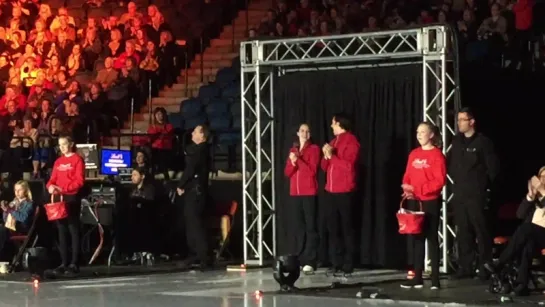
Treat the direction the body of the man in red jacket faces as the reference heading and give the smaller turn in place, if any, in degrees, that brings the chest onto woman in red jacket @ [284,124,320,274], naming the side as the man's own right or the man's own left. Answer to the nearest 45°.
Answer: approximately 90° to the man's own right

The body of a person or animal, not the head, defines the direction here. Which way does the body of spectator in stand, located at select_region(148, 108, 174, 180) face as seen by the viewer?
toward the camera

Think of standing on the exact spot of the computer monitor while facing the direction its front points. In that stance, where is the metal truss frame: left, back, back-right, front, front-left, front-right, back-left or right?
front-left

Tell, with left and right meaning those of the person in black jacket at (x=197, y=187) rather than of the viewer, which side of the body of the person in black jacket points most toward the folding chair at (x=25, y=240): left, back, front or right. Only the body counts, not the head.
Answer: front

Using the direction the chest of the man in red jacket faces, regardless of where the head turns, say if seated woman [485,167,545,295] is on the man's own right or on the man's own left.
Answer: on the man's own left

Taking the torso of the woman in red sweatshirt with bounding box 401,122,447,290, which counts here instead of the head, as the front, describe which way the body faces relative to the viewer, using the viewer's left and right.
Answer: facing the viewer and to the left of the viewer

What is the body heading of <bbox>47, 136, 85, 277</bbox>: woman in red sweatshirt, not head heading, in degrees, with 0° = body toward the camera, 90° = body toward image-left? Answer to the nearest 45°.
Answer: approximately 45°

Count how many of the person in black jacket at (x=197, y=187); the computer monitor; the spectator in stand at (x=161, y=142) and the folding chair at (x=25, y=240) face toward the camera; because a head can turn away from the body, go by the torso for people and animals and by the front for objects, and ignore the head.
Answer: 2

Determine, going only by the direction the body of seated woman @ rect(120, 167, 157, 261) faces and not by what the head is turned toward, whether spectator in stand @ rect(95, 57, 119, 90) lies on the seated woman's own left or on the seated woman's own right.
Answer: on the seated woman's own right

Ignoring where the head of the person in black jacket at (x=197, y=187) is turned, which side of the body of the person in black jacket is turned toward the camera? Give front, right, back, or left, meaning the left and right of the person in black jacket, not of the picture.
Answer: left

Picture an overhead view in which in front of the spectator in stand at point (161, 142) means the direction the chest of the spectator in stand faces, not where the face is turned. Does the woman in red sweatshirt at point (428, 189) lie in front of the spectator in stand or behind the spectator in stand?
in front

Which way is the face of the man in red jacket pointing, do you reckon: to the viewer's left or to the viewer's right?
to the viewer's left

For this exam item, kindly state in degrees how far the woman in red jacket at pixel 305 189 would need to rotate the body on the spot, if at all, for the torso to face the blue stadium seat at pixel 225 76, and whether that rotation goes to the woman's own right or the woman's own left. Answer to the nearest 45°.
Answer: approximately 135° to the woman's own right
